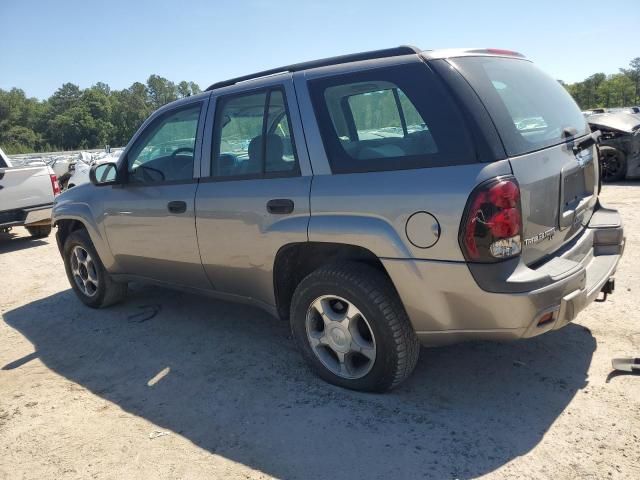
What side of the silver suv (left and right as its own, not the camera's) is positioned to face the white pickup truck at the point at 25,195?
front

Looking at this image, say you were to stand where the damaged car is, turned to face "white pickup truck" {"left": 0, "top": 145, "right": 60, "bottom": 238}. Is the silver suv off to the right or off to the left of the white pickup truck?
left

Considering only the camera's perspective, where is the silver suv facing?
facing away from the viewer and to the left of the viewer

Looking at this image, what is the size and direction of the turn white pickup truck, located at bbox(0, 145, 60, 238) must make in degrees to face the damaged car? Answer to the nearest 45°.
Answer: approximately 90° to its right

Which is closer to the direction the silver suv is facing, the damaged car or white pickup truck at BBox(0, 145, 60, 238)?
the white pickup truck

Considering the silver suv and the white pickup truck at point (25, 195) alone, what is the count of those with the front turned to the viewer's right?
0

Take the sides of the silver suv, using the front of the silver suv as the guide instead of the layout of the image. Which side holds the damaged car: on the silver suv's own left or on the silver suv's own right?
on the silver suv's own right
